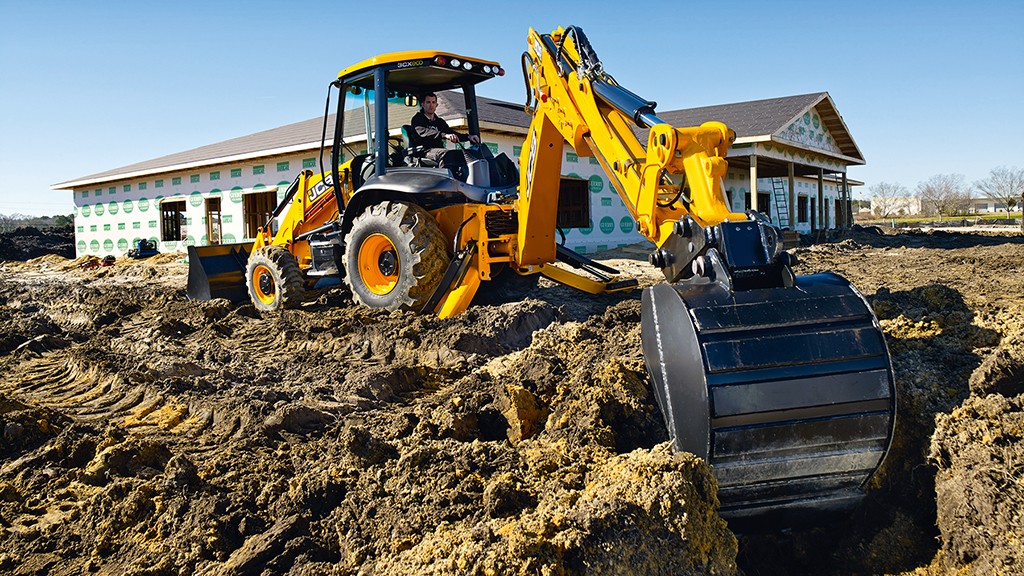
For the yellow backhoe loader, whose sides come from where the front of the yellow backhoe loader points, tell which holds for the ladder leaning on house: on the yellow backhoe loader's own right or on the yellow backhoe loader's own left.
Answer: on the yellow backhoe loader's own right

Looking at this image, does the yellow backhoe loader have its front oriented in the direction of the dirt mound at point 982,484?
no

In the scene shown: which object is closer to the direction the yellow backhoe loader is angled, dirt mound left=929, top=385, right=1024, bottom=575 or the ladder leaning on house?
the ladder leaning on house

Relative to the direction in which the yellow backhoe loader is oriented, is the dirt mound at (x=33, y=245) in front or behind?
in front

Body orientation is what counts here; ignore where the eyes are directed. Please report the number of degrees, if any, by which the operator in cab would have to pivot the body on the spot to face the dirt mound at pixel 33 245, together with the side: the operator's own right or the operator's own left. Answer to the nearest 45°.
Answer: approximately 180°

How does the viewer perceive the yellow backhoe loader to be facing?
facing away from the viewer and to the left of the viewer

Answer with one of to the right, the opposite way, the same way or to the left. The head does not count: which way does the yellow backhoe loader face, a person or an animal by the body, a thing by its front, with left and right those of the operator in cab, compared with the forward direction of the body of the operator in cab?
the opposite way

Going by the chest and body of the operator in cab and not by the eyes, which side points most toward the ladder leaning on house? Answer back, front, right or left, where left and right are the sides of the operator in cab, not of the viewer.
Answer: left

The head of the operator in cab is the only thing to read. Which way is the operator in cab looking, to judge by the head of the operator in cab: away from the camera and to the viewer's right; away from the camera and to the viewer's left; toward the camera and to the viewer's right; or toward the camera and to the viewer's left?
toward the camera and to the viewer's right

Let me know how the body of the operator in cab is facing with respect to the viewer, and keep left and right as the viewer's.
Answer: facing the viewer and to the right of the viewer

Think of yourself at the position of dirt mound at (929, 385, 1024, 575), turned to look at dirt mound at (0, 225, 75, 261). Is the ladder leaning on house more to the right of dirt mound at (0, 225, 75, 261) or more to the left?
right
